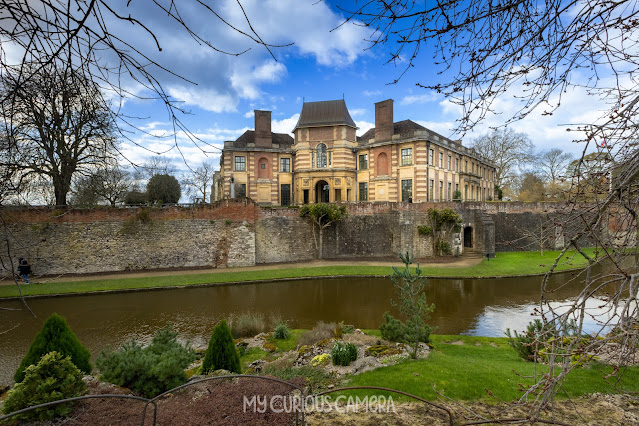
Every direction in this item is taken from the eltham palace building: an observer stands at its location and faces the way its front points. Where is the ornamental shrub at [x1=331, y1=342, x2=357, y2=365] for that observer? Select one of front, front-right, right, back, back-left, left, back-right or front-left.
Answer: front

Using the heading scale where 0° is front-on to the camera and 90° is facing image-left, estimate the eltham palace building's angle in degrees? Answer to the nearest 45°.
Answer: approximately 0°

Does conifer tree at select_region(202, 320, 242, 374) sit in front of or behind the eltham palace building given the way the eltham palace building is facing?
in front

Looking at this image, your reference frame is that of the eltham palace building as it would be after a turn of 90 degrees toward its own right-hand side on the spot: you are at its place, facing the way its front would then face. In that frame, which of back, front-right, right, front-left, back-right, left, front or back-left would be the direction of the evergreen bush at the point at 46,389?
left

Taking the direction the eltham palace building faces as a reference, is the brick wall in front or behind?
in front

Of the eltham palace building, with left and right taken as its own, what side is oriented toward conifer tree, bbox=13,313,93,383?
front

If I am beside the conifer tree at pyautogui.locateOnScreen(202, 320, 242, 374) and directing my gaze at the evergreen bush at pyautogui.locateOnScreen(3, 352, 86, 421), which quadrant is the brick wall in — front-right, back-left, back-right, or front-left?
back-right

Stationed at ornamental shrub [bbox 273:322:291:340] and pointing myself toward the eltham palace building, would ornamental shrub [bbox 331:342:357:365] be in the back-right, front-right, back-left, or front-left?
back-right
